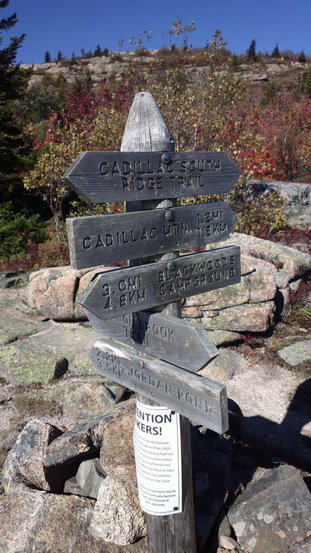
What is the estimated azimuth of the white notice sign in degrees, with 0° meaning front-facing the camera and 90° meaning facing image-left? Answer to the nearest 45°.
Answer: approximately 45°

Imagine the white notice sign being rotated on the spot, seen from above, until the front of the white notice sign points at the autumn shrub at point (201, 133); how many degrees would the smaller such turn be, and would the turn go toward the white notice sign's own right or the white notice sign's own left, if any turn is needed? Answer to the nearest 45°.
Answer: approximately 135° to the white notice sign's own right

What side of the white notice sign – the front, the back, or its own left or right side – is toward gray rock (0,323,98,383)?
right

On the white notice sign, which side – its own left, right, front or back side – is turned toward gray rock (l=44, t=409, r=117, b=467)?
right

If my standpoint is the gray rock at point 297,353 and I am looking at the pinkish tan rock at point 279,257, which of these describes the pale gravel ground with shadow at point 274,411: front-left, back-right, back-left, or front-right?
back-left

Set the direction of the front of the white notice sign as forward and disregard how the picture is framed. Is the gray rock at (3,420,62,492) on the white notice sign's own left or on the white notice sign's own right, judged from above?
on the white notice sign's own right

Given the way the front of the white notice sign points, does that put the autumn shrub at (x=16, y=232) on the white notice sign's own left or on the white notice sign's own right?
on the white notice sign's own right

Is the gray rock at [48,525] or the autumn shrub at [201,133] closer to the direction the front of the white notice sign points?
the gray rock
